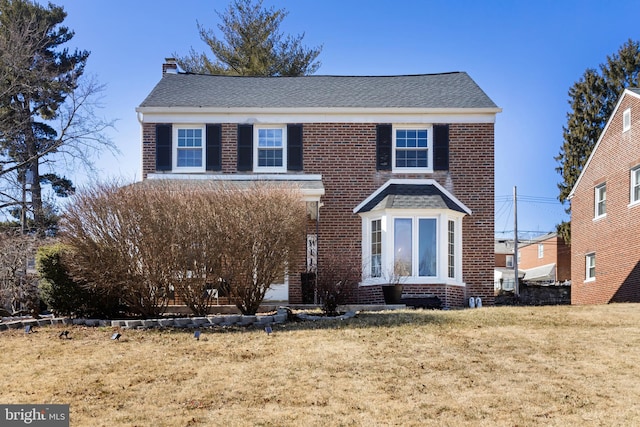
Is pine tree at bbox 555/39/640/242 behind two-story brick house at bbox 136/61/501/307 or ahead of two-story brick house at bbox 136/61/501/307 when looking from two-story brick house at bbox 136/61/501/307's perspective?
behind

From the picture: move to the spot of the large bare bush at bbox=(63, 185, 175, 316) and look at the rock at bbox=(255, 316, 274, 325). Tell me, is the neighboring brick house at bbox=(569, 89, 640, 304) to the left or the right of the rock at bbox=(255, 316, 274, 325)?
left

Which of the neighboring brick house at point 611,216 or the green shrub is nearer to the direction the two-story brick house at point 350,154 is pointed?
the green shrub

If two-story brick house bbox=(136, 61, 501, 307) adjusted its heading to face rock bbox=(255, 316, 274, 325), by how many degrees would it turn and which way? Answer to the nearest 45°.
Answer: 0° — it already faces it

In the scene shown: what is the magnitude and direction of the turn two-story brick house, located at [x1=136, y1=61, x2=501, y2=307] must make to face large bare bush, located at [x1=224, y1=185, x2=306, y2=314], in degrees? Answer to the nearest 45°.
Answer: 0° — it already faces it

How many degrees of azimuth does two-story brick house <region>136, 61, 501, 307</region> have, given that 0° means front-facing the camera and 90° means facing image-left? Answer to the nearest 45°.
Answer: approximately 0°

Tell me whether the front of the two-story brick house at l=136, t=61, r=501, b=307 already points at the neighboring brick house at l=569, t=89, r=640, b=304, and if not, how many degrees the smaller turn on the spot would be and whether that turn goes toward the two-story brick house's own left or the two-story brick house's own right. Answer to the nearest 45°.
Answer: approximately 135° to the two-story brick house's own left

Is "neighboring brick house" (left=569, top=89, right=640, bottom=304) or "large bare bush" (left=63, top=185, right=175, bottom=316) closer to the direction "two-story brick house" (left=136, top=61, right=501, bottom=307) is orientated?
the large bare bush

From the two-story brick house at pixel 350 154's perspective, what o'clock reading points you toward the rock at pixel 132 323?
The rock is roughly at 1 o'clock from the two-story brick house.

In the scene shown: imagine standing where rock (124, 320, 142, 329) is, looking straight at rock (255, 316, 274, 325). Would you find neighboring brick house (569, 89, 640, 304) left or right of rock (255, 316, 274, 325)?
left

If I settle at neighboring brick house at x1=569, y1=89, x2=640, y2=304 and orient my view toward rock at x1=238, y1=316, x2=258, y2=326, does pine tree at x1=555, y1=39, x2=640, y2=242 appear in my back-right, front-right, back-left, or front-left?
back-right
